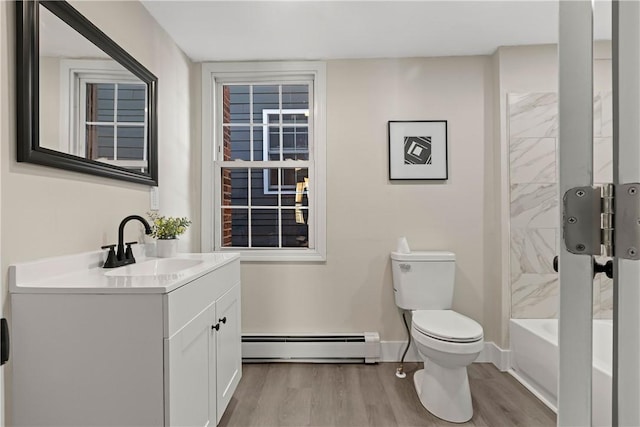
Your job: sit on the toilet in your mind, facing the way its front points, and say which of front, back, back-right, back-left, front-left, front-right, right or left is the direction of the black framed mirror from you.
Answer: right

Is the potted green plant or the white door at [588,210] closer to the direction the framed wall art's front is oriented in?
the white door

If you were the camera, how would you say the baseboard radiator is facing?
facing the viewer

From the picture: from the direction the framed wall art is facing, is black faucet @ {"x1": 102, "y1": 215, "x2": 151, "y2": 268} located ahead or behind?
ahead

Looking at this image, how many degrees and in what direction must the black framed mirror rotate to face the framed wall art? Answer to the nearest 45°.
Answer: approximately 45° to its left

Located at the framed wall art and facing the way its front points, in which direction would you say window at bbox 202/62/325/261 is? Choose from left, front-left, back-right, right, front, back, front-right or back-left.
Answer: right

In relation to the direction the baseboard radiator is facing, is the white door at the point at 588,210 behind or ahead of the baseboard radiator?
ahead

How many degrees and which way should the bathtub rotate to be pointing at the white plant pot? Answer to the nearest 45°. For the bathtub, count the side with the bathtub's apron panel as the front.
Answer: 0° — it already faces it

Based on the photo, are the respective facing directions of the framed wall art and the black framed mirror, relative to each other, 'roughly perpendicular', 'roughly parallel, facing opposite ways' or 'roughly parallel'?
roughly perpendicular

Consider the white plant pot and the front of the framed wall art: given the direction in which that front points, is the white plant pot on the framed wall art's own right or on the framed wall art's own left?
on the framed wall art's own right

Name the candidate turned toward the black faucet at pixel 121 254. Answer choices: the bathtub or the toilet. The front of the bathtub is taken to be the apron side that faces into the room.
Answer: the bathtub

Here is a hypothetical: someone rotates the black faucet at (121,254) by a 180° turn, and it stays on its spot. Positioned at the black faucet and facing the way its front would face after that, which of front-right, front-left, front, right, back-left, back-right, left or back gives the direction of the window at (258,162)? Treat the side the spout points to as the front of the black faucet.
right

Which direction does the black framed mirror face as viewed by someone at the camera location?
facing the viewer and to the right of the viewer

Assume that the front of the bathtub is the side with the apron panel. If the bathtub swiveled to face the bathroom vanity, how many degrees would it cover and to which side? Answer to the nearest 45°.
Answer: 0° — it already faces it

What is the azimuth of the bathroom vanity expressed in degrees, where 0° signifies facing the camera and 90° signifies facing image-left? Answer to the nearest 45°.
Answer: approximately 315°

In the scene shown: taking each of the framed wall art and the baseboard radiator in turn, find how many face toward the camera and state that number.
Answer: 2

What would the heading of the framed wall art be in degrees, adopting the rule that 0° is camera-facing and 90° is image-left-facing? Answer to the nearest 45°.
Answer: approximately 0°

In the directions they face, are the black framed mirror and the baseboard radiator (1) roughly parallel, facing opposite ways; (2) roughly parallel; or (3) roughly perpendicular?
roughly perpendicular
